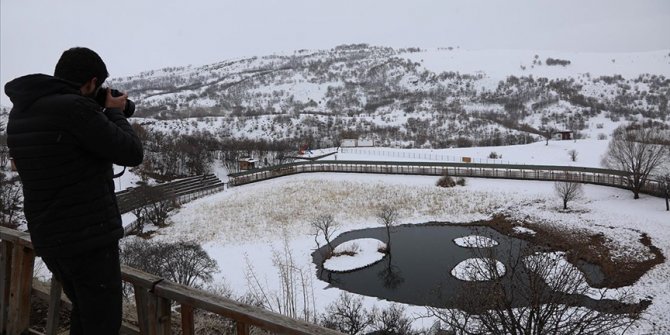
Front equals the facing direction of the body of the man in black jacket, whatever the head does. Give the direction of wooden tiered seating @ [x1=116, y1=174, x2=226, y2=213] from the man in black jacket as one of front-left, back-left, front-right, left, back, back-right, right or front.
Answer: front-left

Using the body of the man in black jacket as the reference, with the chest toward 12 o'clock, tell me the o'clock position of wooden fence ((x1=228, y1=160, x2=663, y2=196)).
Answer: The wooden fence is roughly at 12 o'clock from the man in black jacket.

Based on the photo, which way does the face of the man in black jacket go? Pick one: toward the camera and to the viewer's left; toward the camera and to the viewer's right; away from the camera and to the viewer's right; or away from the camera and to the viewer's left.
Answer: away from the camera and to the viewer's right

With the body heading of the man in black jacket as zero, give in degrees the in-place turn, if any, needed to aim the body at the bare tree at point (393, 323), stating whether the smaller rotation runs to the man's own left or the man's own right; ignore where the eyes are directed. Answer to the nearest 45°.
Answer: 0° — they already face it

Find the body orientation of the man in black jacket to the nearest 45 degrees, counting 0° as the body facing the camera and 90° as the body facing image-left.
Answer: approximately 225°

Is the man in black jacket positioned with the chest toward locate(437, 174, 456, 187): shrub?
yes

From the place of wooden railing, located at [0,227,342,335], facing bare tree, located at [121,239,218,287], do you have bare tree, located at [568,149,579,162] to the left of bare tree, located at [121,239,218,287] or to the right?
right
